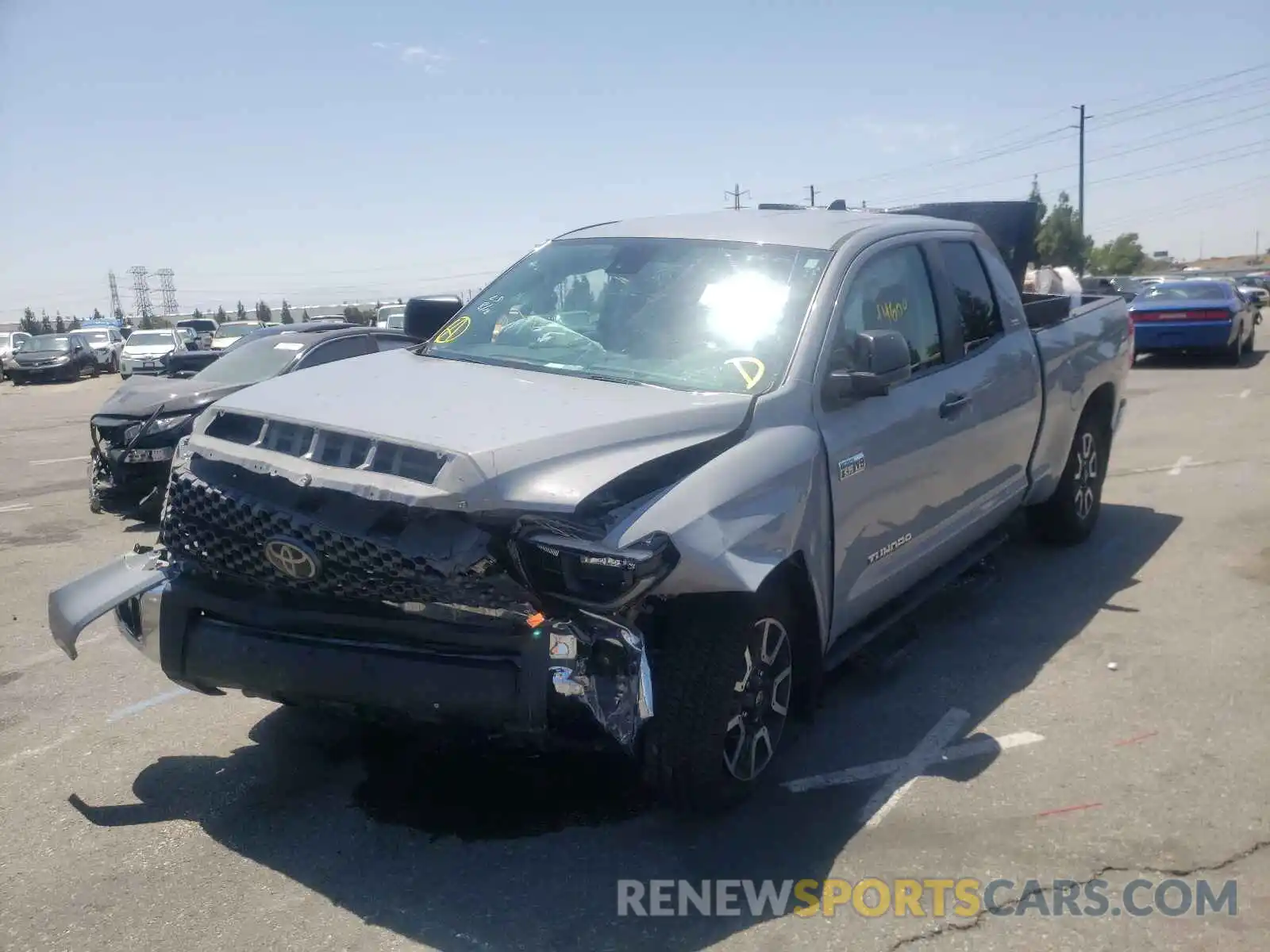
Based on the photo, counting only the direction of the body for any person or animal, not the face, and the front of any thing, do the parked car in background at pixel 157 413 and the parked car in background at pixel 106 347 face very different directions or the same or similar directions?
same or similar directions

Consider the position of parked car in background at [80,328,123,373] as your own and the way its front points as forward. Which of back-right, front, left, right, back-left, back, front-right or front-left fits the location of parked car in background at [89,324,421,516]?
front-left

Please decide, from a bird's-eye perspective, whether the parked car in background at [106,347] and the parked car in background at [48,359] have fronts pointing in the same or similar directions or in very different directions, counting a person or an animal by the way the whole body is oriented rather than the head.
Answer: same or similar directions

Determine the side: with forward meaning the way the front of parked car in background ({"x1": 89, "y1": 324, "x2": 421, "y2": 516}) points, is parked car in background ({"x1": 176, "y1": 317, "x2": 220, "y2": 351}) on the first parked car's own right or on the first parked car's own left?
on the first parked car's own right

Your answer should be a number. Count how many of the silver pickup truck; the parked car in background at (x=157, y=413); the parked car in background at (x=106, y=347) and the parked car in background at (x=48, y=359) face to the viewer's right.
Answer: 0

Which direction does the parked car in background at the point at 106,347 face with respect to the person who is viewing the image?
facing the viewer and to the left of the viewer

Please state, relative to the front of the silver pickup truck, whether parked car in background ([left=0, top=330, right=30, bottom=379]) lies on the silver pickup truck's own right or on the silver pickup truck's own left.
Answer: on the silver pickup truck's own right

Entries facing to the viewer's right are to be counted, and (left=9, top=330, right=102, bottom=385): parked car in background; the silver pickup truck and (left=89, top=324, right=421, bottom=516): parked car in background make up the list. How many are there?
0

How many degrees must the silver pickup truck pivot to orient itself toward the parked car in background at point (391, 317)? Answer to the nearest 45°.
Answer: approximately 135° to its right

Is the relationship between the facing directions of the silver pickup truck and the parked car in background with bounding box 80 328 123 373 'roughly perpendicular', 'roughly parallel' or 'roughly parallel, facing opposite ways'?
roughly parallel

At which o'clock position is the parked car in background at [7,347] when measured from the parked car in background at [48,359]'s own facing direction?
the parked car in background at [7,347] is roughly at 4 o'clock from the parked car in background at [48,359].

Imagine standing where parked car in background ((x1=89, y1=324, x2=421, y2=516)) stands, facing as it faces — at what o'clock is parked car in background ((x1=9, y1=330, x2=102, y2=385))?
parked car in background ((x1=9, y1=330, x2=102, y2=385)) is roughly at 4 o'clock from parked car in background ((x1=89, y1=324, x2=421, y2=516)).

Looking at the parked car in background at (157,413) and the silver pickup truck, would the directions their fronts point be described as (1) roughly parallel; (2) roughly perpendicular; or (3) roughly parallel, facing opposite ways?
roughly parallel

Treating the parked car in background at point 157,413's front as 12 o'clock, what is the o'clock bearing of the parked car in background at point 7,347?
the parked car in background at point 7,347 is roughly at 4 o'clock from the parked car in background at point 157,413.

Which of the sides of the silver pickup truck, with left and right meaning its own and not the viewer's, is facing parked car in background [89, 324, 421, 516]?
right
